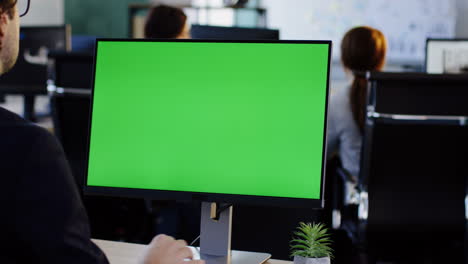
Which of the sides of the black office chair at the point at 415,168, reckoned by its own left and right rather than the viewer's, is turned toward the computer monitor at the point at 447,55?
front

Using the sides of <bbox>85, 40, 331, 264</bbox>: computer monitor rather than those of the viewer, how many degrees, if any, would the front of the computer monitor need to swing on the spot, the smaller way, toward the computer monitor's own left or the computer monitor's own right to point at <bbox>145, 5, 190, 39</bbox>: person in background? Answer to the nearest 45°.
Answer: approximately 135° to the computer monitor's own right

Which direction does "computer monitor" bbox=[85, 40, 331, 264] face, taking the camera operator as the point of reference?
facing the viewer and to the left of the viewer

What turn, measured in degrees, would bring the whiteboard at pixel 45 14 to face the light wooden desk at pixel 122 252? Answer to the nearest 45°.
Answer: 0° — it already faces it

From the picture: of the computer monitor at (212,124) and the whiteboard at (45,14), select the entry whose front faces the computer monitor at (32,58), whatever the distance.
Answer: the whiteboard

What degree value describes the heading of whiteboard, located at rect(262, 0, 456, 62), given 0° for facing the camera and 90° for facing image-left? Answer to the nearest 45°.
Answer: approximately 0°

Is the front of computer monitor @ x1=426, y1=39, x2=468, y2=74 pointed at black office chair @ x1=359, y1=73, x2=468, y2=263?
yes

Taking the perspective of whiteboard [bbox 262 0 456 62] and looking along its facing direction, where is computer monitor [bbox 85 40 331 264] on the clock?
The computer monitor is roughly at 12 o'clock from the whiteboard.

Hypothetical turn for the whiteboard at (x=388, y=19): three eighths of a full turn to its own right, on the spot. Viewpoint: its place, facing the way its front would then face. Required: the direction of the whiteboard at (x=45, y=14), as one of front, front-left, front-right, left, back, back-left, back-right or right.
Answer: front-left

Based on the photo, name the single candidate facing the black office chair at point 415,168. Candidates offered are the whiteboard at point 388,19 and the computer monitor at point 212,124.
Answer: the whiteboard

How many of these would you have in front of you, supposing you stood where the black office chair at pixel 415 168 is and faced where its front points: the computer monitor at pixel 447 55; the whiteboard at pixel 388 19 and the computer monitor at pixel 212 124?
2

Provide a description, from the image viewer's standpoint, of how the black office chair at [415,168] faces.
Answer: facing away from the viewer

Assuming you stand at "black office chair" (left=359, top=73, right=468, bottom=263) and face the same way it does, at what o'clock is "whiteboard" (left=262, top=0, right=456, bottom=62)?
The whiteboard is roughly at 12 o'clock from the black office chair.

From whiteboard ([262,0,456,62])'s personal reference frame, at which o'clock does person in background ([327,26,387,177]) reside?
The person in background is roughly at 12 o'clock from the whiteboard.

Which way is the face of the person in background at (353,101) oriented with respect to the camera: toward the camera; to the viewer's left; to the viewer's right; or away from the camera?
away from the camera

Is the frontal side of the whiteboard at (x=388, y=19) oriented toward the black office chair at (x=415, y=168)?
yes

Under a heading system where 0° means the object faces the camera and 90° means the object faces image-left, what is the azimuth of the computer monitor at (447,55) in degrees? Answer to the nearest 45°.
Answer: approximately 0°

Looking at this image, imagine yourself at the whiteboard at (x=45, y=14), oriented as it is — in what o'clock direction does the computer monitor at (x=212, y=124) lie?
The computer monitor is roughly at 12 o'clock from the whiteboard.

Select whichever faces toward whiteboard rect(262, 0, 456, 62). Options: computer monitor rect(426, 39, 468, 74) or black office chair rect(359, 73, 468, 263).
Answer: the black office chair
